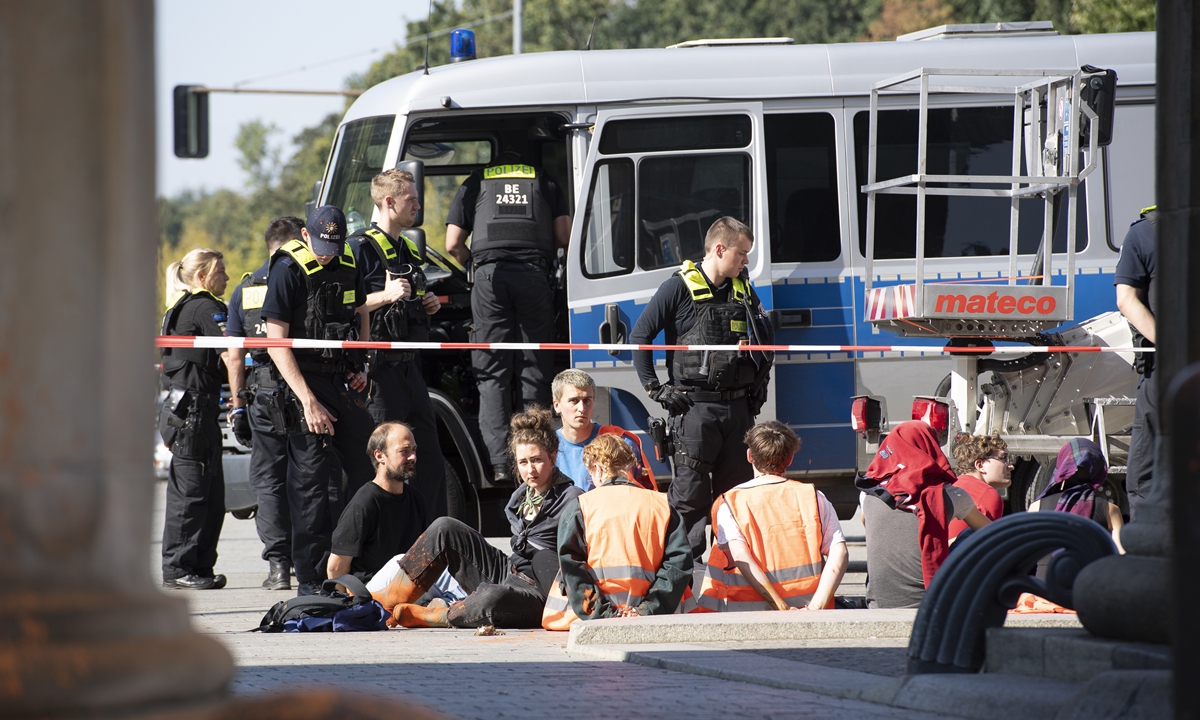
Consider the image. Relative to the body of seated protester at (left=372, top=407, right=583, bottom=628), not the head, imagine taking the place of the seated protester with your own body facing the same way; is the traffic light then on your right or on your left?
on your right

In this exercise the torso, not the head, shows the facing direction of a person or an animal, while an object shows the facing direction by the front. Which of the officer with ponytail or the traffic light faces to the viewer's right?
the officer with ponytail

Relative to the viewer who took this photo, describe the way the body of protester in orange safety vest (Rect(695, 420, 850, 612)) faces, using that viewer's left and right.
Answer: facing away from the viewer

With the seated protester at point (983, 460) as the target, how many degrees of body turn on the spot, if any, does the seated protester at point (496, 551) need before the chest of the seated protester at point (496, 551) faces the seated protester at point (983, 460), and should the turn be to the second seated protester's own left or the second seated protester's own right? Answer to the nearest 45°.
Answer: approximately 135° to the second seated protester's own left

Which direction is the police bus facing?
to the viewer's left

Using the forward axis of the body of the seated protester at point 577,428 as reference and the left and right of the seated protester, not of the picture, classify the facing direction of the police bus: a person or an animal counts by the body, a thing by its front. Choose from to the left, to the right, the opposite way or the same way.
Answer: to the right

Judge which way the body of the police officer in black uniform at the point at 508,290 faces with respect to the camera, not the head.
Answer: away from the camera

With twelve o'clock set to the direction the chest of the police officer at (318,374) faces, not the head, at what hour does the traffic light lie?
The traffic light is roughly at 7 o'clock from the police officer.

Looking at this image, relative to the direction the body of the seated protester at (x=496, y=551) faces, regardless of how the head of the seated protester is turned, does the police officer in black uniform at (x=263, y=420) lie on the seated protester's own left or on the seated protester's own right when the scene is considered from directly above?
on the seated protester's own right

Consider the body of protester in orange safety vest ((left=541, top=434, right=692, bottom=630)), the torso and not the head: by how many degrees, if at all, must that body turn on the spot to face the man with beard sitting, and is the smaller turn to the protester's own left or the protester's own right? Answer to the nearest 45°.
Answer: approximately 45° to the protester's own left

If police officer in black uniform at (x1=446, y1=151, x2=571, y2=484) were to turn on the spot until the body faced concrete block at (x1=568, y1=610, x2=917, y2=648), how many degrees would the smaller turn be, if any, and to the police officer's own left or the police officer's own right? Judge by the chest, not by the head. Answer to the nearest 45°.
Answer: approximately 180°

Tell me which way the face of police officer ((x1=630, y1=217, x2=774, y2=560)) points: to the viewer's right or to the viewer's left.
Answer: to the viewer's right
